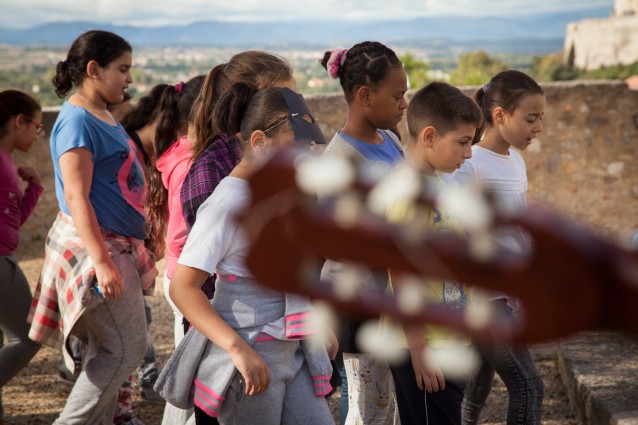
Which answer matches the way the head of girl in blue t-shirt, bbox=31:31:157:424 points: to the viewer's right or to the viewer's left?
to the viewer's right

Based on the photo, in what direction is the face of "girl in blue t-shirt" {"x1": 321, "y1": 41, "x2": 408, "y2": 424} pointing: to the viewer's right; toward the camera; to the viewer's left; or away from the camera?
to the viewer's right

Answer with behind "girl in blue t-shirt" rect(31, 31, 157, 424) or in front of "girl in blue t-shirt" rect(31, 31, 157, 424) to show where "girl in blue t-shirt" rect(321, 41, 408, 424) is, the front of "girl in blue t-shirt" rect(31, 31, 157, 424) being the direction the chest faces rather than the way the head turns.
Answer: in front

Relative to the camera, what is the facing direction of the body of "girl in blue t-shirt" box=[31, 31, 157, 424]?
to the viewer's right
